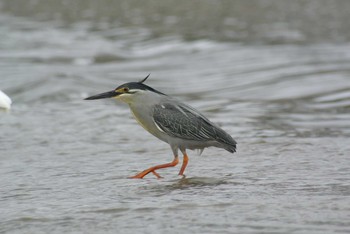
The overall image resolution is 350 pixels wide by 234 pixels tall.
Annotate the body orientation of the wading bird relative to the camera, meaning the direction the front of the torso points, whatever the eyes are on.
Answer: to the viewer's left
